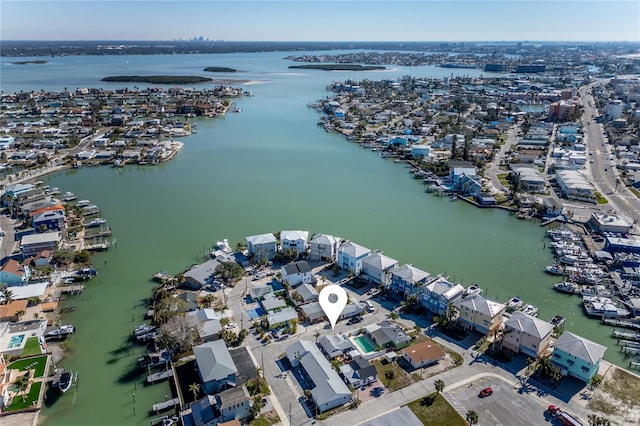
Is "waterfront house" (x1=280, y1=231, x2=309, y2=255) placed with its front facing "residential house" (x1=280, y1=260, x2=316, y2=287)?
yes

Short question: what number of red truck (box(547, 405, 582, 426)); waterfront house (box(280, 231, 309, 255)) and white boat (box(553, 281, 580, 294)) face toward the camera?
1

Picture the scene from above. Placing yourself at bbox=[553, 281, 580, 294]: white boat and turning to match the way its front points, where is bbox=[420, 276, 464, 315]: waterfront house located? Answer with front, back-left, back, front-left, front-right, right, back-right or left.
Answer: front-left

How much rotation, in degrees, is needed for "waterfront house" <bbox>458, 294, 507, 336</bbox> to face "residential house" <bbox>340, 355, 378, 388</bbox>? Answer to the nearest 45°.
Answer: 0° — it already faces it

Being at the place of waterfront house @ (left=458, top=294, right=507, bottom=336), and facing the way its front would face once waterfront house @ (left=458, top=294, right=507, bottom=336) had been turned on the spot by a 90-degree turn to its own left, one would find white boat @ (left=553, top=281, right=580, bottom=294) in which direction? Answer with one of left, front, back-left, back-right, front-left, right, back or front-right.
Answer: left

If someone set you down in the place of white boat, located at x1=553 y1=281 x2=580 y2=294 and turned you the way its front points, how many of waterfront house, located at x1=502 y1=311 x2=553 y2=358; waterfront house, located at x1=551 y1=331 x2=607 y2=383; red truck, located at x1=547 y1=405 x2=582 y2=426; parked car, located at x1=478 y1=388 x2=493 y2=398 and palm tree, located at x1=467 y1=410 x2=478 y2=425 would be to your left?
5

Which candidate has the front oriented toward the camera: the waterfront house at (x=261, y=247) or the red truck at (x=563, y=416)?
the waterfront house

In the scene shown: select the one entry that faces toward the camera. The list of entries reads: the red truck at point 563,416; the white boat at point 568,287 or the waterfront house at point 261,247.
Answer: the waterfront house

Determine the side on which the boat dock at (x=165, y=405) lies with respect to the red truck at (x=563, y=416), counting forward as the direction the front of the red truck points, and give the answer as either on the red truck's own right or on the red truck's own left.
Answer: on the red truck's own left

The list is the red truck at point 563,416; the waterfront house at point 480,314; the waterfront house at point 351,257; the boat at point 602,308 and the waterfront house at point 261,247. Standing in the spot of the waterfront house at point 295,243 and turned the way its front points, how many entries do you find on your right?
1

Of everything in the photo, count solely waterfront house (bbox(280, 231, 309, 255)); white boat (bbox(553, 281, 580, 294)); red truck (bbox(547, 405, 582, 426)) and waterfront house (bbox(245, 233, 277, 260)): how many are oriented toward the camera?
2

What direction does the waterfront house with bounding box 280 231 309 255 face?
toward the camera

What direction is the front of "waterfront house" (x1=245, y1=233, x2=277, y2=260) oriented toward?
toward the camera

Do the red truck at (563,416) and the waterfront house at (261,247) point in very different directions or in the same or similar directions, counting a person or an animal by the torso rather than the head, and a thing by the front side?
very different directions

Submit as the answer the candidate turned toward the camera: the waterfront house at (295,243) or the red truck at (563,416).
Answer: the waterfront house

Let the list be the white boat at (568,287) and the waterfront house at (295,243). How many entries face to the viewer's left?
1

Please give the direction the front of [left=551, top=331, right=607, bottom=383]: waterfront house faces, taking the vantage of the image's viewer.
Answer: facing the viewer and to the left of the viewer
